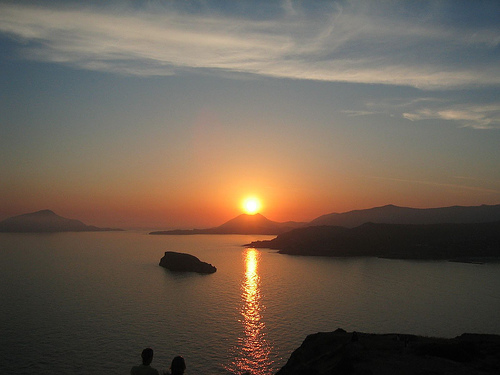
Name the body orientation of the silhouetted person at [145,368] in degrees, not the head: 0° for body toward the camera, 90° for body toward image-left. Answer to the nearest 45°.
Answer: approximately 180°

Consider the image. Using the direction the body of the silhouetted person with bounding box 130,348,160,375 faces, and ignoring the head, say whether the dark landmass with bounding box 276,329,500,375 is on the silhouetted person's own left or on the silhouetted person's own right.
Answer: on the silhouetted person's own right
